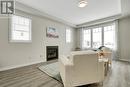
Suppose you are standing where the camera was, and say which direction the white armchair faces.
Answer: facing away from the viewer and to the left of the viewer

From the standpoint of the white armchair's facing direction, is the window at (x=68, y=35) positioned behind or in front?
in front

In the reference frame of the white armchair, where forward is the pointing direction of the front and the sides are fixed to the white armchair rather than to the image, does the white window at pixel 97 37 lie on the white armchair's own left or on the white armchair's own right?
on the white armchair's own right

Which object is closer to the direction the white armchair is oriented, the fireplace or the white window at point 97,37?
the fireplace

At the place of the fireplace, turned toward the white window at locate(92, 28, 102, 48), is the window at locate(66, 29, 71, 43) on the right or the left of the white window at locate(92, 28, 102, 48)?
left

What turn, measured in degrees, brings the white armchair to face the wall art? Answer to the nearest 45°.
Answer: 0° — it already faces it

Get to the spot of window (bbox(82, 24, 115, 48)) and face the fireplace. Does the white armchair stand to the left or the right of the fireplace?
left

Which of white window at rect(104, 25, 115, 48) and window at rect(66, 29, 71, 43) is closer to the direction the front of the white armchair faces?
the window at rect(66, 29, 71, 43)

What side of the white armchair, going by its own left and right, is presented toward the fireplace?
front

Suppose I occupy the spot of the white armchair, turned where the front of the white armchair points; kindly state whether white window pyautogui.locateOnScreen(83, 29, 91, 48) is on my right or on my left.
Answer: on my right

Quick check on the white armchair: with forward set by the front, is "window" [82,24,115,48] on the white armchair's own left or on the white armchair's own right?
on the white armchair's own right
